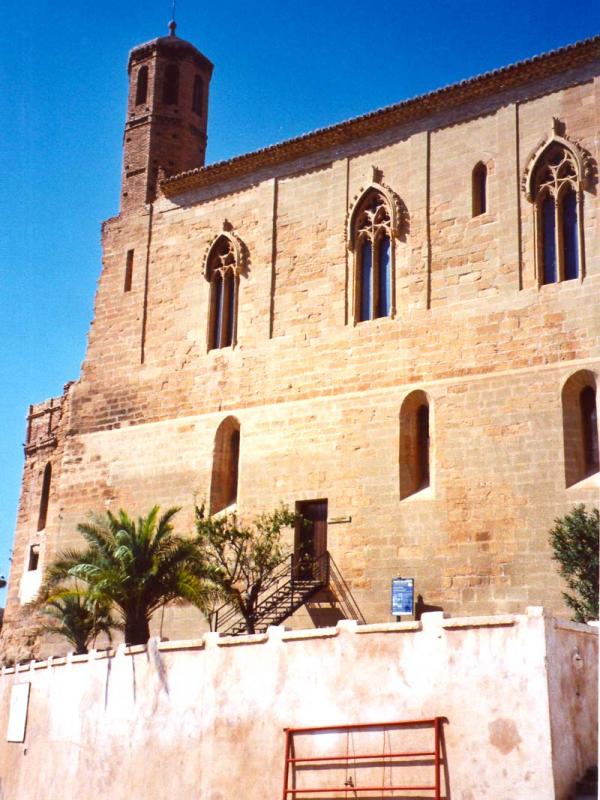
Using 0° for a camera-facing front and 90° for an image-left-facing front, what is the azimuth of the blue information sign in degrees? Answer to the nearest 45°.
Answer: approximately 0°

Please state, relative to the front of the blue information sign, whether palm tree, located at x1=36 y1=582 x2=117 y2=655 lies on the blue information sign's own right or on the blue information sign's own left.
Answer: on the blue information sign's own right

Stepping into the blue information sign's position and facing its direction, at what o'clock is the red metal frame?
The red metal frame is roughly at 12 o'clock from the blue information sign.

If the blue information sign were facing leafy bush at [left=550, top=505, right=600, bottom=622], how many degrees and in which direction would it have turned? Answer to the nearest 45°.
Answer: approximately 45° to its left

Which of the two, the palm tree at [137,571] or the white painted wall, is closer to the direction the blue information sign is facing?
the white painted wall

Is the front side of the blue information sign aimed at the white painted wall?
yes

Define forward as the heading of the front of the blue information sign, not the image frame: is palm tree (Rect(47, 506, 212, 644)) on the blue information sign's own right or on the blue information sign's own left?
on the blue information sign's own right
